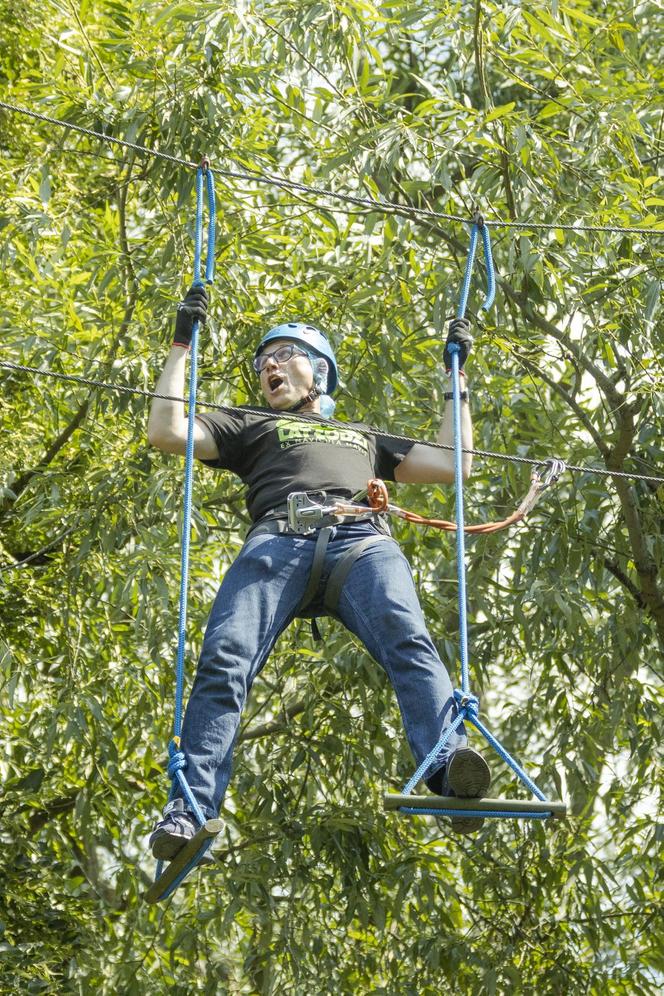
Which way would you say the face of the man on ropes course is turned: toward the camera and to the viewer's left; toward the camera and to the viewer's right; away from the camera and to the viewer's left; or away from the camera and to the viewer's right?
toward the camera and to the viewer's left

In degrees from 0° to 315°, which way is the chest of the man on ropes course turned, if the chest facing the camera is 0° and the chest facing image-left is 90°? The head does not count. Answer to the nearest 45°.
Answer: approximately 0°

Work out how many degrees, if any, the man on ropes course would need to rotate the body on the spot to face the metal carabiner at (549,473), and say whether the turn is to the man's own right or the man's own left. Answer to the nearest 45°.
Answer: approximately 135° to the man's own left
